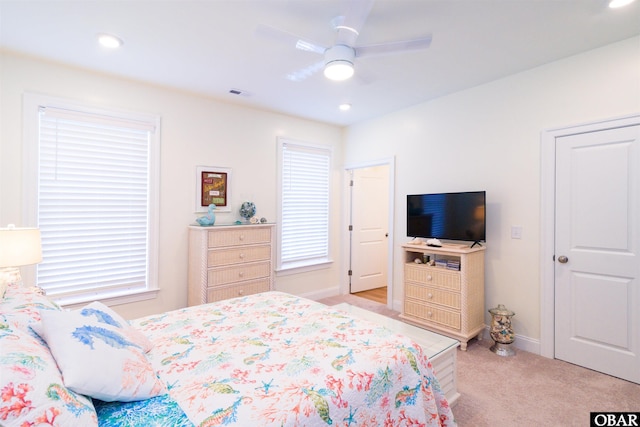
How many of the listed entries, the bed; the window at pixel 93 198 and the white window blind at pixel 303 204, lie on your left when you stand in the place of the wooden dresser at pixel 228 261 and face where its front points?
1

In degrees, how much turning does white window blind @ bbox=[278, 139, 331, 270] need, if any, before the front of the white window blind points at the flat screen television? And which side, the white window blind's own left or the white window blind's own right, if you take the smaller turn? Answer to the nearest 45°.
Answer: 0° — it already faces it

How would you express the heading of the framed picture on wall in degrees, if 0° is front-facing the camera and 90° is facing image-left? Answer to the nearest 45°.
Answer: approximately 0°

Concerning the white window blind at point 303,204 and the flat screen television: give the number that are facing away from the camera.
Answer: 0

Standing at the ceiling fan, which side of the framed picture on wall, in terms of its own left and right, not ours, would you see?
front

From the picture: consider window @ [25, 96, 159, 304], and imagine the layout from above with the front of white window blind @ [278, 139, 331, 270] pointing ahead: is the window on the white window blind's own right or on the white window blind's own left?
on the white window blind's own right

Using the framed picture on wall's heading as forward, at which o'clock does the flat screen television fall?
The flat screen television is roughly at 10 o'clock from the framed picture on wall.

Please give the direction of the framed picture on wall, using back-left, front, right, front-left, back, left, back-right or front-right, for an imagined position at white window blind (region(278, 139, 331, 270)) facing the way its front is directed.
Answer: right

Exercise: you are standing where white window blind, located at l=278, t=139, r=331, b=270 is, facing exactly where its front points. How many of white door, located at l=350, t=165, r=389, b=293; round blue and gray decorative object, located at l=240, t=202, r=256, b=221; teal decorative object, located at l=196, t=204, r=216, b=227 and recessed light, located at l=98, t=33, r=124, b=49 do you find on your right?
3

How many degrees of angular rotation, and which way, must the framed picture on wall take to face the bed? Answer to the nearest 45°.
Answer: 0° — it already faces it

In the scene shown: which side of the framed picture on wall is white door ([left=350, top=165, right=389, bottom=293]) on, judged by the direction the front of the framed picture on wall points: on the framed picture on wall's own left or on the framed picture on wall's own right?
on the framed picture on wall's own left

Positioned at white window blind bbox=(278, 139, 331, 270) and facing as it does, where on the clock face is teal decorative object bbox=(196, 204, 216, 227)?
The teal decorative object is roughly at 3 o'clock from the white window blind.

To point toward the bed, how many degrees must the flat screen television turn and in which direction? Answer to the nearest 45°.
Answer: approximately 45° to its left

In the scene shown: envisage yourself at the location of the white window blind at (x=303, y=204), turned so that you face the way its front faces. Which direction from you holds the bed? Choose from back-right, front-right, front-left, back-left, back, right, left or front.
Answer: front-right

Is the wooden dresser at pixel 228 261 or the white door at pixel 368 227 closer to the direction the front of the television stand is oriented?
the wooden dresser

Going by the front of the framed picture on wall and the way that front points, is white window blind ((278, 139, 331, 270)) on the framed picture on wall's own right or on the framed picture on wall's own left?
on the framed picture on wall's own left

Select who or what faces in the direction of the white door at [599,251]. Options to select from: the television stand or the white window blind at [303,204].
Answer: the white window blind

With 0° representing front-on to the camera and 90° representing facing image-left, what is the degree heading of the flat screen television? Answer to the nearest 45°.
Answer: approximately 45°
